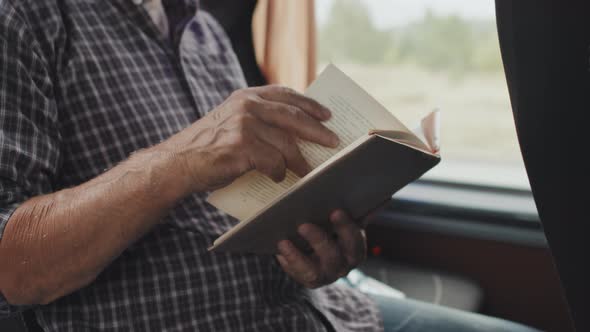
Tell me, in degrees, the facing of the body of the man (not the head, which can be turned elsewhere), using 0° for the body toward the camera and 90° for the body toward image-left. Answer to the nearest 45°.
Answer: approximately 315°

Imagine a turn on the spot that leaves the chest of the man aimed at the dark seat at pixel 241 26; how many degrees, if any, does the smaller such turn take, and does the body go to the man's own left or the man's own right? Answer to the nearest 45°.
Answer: approximately 135° to the man's own left
